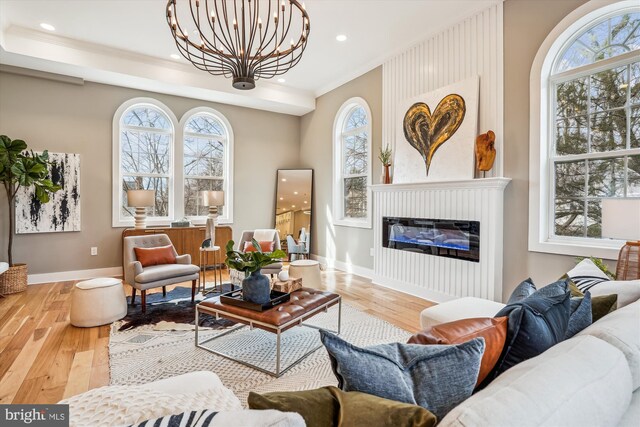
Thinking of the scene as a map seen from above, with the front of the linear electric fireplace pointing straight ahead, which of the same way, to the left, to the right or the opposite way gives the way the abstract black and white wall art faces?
to the left

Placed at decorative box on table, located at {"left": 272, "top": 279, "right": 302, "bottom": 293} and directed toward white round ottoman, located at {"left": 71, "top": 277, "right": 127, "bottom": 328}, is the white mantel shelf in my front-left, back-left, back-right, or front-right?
back-right

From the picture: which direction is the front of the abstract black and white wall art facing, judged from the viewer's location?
facing the viewer

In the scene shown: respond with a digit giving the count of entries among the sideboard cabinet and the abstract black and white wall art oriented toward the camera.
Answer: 2

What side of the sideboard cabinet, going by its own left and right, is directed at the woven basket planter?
right

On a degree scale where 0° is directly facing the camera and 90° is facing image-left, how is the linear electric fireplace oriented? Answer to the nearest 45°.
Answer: approximately 45°

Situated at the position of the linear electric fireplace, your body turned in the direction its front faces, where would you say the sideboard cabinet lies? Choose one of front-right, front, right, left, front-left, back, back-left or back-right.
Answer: front-right

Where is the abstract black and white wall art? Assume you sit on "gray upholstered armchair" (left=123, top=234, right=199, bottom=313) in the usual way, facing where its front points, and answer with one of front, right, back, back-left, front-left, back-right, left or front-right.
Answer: back

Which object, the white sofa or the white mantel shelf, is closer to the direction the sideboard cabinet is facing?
the white sofa

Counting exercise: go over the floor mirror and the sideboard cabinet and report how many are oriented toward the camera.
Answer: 2

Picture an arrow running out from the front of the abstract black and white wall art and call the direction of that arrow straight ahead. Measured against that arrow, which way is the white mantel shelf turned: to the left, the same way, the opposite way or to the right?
to the right

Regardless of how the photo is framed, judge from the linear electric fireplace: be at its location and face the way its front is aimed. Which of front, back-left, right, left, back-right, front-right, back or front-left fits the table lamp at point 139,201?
front-right

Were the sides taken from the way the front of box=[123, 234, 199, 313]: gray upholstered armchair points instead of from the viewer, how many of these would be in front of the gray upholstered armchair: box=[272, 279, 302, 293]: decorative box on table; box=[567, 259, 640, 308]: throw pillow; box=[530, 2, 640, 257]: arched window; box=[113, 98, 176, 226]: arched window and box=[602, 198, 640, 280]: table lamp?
4

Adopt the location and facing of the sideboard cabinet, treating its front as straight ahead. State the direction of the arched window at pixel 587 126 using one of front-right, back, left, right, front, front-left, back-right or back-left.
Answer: front-left

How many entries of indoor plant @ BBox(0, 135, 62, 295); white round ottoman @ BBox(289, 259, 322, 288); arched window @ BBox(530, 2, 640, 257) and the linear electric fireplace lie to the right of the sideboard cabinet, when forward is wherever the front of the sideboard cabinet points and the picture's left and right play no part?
1

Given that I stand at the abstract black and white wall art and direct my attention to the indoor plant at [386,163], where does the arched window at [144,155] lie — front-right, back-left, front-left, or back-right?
front-left

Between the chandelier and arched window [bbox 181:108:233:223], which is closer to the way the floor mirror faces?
the chandelier

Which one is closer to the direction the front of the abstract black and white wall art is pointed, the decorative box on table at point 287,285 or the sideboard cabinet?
the decorative box on table

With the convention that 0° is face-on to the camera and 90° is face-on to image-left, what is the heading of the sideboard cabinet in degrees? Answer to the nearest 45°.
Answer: approximately 0°

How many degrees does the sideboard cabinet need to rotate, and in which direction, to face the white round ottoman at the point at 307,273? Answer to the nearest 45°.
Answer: approximately 45° to its left

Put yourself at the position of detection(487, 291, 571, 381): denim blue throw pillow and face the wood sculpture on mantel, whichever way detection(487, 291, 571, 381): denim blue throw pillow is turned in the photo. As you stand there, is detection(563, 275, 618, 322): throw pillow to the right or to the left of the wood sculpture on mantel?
right

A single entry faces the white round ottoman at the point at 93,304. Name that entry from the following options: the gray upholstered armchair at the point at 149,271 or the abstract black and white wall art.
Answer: the abstract black and white wall art
